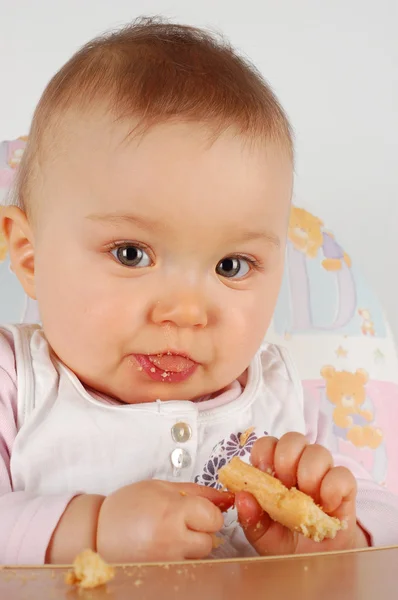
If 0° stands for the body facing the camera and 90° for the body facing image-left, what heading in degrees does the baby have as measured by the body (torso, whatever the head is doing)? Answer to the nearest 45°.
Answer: approximately 0°
